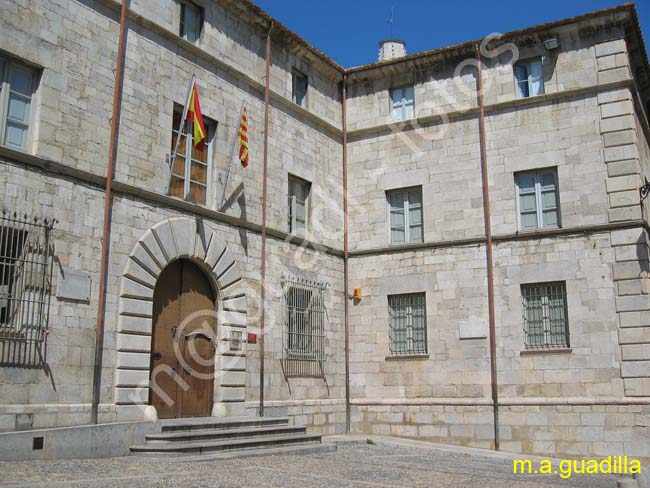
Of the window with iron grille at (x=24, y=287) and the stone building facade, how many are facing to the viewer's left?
0

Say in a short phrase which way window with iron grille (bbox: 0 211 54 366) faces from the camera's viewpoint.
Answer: facing the viewer and to the right of the viewer

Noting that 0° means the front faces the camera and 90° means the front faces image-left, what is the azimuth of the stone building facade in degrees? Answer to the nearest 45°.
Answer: approximately 315°

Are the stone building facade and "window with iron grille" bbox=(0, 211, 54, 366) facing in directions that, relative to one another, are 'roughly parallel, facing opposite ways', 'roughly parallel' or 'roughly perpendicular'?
roughly parallel

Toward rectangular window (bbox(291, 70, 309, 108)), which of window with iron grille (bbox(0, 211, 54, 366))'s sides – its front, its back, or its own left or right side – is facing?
left

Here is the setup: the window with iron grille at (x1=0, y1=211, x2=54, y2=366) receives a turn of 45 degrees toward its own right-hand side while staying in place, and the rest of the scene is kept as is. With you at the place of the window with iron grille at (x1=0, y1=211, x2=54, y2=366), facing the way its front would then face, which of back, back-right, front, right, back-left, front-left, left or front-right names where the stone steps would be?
left

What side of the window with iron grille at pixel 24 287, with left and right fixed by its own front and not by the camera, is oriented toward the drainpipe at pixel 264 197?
left

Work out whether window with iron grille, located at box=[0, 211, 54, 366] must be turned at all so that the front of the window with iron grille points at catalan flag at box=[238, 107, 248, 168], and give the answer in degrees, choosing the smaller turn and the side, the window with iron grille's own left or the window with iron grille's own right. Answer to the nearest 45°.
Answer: approximately 90° to the window with iron grille's own left
